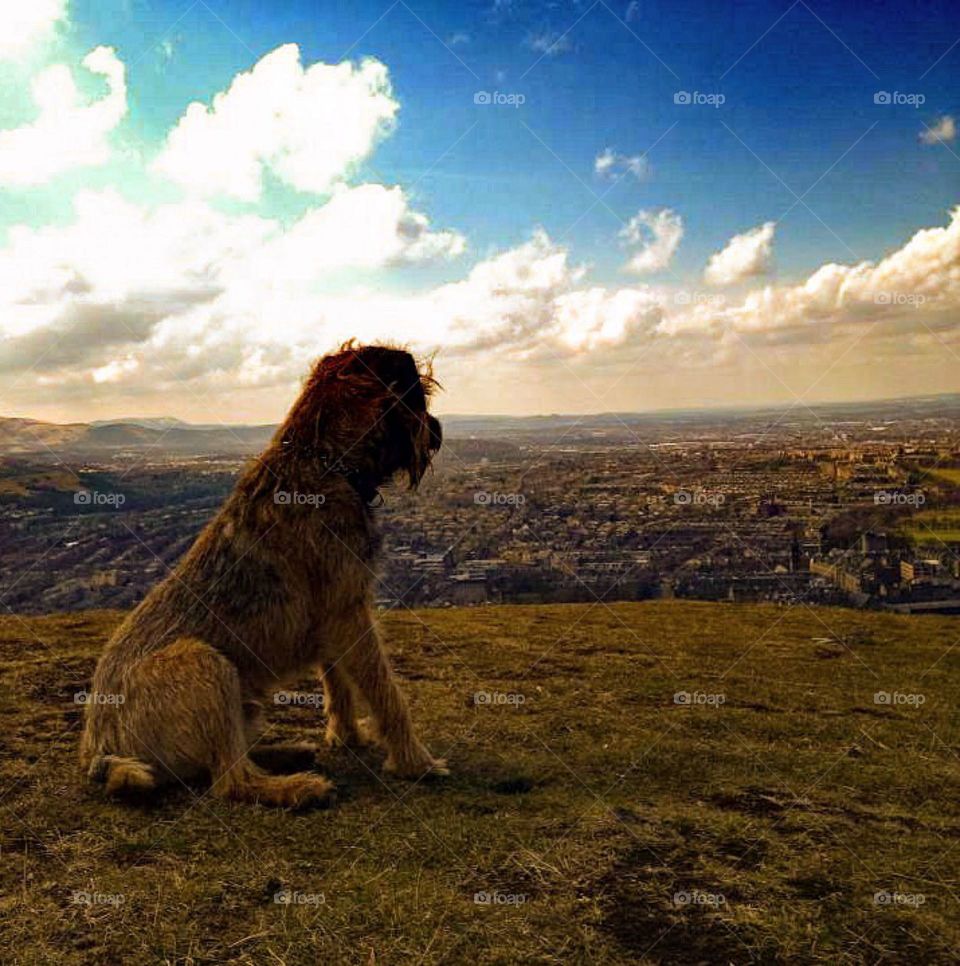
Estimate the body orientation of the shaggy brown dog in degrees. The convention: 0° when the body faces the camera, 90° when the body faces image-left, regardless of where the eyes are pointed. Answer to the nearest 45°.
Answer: approximately 270°
